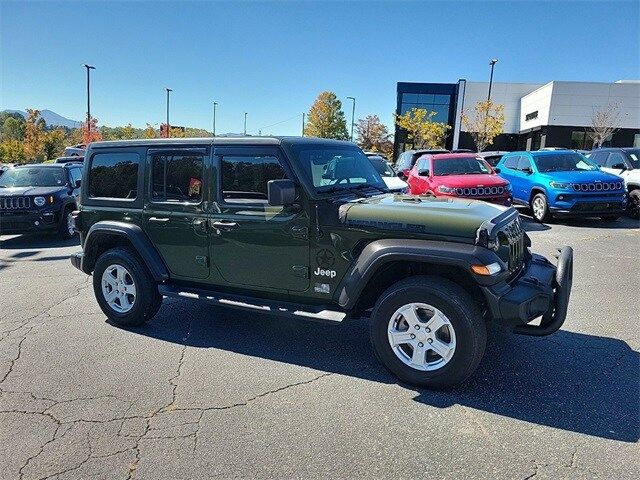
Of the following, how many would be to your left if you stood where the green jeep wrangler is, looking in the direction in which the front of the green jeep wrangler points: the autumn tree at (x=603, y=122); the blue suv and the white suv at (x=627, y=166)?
3

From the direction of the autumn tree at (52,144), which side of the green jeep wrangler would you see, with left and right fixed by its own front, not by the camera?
back

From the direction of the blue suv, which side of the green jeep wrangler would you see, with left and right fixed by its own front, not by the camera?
left

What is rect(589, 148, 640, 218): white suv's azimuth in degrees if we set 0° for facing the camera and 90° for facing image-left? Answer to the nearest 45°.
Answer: approximately 315°

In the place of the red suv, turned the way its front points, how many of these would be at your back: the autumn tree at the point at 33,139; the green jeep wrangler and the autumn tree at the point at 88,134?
2

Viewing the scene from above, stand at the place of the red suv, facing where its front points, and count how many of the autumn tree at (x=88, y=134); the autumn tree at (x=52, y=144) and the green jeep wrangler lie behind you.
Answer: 2

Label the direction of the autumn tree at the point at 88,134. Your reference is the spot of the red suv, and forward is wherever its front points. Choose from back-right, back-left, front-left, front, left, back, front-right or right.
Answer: back

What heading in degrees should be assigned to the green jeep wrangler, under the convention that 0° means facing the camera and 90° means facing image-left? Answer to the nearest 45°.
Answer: approximately 315°

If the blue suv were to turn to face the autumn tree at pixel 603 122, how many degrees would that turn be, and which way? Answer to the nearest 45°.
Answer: approximately 135° to its left

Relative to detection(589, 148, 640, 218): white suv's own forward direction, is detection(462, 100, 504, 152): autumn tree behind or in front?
behind
